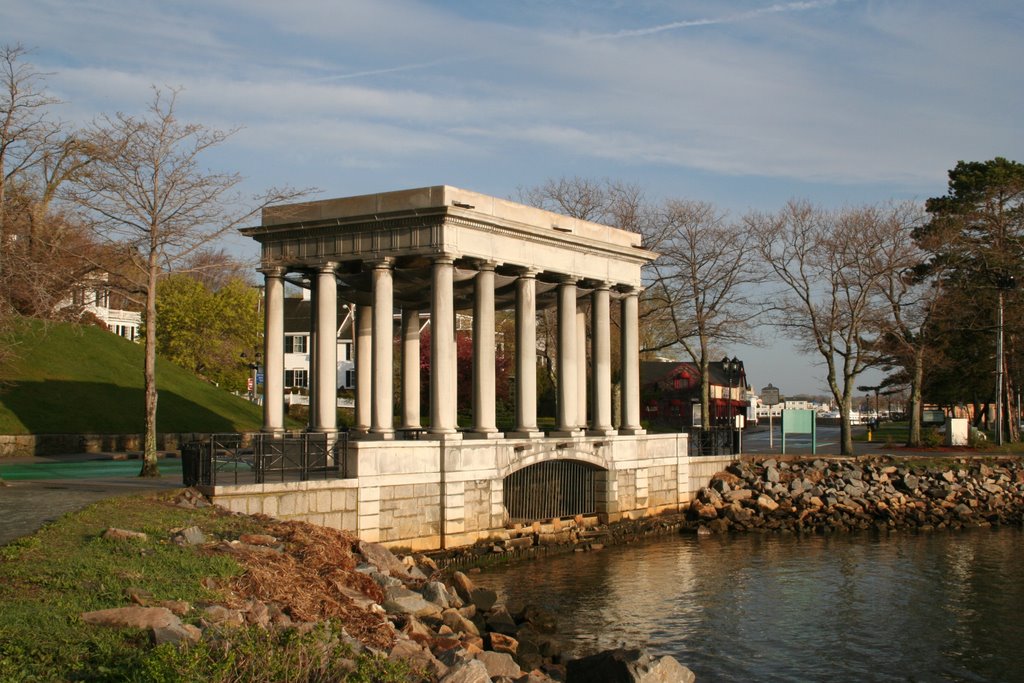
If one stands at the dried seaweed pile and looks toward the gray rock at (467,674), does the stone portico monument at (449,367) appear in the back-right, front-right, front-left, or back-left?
back-left

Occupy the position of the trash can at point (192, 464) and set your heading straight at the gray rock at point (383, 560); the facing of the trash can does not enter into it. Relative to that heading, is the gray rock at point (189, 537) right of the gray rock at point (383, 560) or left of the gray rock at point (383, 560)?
right

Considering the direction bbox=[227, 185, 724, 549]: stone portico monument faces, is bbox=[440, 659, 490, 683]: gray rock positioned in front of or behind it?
in front

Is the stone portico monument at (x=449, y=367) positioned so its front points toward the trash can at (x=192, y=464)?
no
